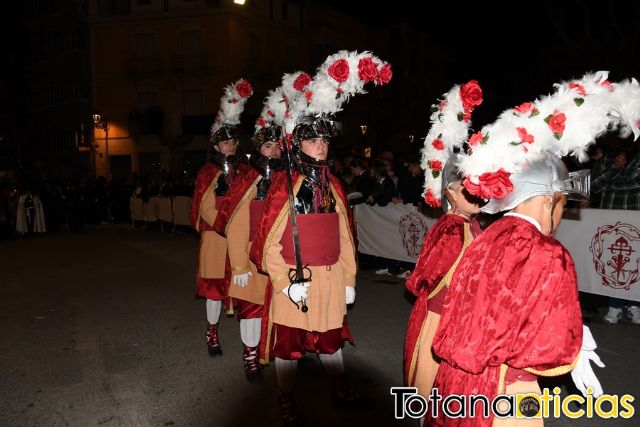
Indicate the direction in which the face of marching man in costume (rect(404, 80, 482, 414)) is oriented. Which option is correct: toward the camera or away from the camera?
away from the camera

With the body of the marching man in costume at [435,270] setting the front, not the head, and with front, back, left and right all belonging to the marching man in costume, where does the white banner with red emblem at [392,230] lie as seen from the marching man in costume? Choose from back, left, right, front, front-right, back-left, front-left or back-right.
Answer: left

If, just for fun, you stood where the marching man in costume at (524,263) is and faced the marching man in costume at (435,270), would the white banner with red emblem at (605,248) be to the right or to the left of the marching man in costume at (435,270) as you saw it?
right

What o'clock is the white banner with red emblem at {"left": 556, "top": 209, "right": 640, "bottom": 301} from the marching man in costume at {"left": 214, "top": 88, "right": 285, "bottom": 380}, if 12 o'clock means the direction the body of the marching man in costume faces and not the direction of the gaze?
The white banner with red emblem is roughly at 10 o'clock from the marching man in costume.

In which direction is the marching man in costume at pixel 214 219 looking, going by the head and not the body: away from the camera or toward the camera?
toward the camera

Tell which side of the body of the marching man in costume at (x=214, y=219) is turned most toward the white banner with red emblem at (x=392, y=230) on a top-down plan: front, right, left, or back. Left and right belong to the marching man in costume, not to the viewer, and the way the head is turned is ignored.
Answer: left

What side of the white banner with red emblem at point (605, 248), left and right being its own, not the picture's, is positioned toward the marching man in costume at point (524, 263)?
front

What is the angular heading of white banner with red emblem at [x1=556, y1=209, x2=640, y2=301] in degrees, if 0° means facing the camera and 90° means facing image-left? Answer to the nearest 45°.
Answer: approximately 0°

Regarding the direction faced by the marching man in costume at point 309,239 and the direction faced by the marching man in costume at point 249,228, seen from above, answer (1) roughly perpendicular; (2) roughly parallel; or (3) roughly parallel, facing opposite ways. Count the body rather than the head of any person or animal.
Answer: roughly parallel

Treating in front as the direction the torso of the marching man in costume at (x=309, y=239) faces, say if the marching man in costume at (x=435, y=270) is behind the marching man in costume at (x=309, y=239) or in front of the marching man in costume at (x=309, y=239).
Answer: in front

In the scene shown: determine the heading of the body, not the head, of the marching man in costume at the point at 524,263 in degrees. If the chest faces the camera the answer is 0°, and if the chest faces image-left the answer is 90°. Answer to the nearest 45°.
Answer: approximately 225°

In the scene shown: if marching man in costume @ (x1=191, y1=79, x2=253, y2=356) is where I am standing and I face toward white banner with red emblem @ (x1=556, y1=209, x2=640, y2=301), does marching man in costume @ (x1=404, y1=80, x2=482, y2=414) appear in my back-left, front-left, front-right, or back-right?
front-right

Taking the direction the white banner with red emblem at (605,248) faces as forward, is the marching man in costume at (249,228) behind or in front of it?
in front

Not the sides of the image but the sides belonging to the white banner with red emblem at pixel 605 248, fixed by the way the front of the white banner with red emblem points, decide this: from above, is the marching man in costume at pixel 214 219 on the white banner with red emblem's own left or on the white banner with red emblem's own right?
on the white banner with red emblem's own right

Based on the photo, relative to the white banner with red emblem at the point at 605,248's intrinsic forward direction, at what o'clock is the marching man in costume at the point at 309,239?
The marching man in costume is roughly at 1 o'clock from the white banner with red emblem.

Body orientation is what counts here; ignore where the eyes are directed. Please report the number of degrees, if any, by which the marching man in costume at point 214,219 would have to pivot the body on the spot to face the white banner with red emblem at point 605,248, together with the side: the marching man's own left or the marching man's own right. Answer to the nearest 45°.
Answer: approximately 45° to the marching man's own left

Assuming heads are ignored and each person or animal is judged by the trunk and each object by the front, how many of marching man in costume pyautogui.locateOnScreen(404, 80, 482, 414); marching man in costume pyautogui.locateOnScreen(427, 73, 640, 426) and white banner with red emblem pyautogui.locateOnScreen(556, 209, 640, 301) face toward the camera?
1
